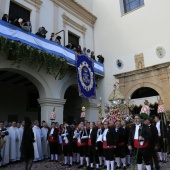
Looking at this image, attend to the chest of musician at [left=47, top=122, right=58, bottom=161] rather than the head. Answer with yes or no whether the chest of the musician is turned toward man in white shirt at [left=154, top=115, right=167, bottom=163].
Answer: no

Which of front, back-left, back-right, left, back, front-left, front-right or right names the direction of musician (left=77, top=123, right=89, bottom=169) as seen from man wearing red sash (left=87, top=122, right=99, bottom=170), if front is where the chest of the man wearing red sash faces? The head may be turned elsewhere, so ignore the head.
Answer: right

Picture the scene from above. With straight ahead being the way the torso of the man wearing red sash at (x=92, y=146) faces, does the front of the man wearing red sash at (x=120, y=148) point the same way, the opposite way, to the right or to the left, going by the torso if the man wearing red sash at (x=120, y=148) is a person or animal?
the same way

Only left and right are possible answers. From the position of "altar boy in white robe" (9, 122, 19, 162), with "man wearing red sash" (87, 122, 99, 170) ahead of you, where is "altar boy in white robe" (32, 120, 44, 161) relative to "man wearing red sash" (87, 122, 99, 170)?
left

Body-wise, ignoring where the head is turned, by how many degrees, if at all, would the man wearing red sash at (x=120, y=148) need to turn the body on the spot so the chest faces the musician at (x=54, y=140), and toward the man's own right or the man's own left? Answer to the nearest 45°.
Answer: approximately 90° to the man's own right

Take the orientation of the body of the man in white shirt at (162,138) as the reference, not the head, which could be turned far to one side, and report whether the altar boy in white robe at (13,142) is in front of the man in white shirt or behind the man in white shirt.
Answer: in front

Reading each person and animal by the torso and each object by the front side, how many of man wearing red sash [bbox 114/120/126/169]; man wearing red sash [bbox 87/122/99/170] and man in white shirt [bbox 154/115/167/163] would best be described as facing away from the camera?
0

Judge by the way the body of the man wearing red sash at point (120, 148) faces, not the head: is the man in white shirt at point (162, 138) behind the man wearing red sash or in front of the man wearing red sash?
behind

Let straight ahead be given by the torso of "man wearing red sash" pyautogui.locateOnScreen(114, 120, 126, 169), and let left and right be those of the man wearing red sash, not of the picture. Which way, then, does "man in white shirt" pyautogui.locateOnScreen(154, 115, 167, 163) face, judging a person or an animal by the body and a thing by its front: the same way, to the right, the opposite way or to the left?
the same way

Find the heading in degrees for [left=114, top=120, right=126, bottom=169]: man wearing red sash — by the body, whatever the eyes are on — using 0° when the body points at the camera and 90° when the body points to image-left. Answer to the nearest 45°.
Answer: approximately 45°

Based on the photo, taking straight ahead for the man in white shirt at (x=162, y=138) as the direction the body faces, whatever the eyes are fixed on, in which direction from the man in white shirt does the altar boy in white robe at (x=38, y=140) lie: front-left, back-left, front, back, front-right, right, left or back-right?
front-right

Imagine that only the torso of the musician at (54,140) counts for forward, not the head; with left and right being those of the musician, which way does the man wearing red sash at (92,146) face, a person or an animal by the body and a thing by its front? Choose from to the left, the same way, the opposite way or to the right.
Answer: the same way

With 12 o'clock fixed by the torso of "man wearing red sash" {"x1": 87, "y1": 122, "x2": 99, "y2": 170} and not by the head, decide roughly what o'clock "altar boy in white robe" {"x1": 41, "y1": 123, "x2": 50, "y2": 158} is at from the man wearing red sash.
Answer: The altar boy in white robe is roughly at 3 o'clock from the man wearing red sash.

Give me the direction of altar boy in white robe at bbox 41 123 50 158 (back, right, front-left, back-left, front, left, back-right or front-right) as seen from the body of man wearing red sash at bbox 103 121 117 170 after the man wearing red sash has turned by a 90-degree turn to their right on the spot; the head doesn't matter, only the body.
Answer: front

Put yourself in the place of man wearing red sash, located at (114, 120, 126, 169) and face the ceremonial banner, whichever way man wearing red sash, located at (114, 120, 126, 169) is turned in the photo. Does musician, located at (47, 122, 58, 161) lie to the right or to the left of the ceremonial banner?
left

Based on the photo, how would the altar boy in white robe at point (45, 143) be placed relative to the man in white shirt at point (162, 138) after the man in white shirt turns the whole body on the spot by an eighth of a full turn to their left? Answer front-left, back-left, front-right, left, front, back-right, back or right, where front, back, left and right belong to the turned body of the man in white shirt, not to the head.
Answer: right

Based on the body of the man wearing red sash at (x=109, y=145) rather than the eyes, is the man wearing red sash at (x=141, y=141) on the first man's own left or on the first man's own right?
on the first man's own left

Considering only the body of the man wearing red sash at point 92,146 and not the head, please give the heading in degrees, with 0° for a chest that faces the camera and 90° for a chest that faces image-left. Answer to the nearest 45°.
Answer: approximately 45°

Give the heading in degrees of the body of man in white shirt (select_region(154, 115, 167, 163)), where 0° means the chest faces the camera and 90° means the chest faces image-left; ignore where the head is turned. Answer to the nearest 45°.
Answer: approximately 45°

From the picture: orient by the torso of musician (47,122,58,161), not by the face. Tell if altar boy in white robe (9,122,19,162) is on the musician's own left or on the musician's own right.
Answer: on the musician's own right

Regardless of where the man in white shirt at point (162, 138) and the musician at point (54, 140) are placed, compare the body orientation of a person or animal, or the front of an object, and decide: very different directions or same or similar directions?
same or similar directions
